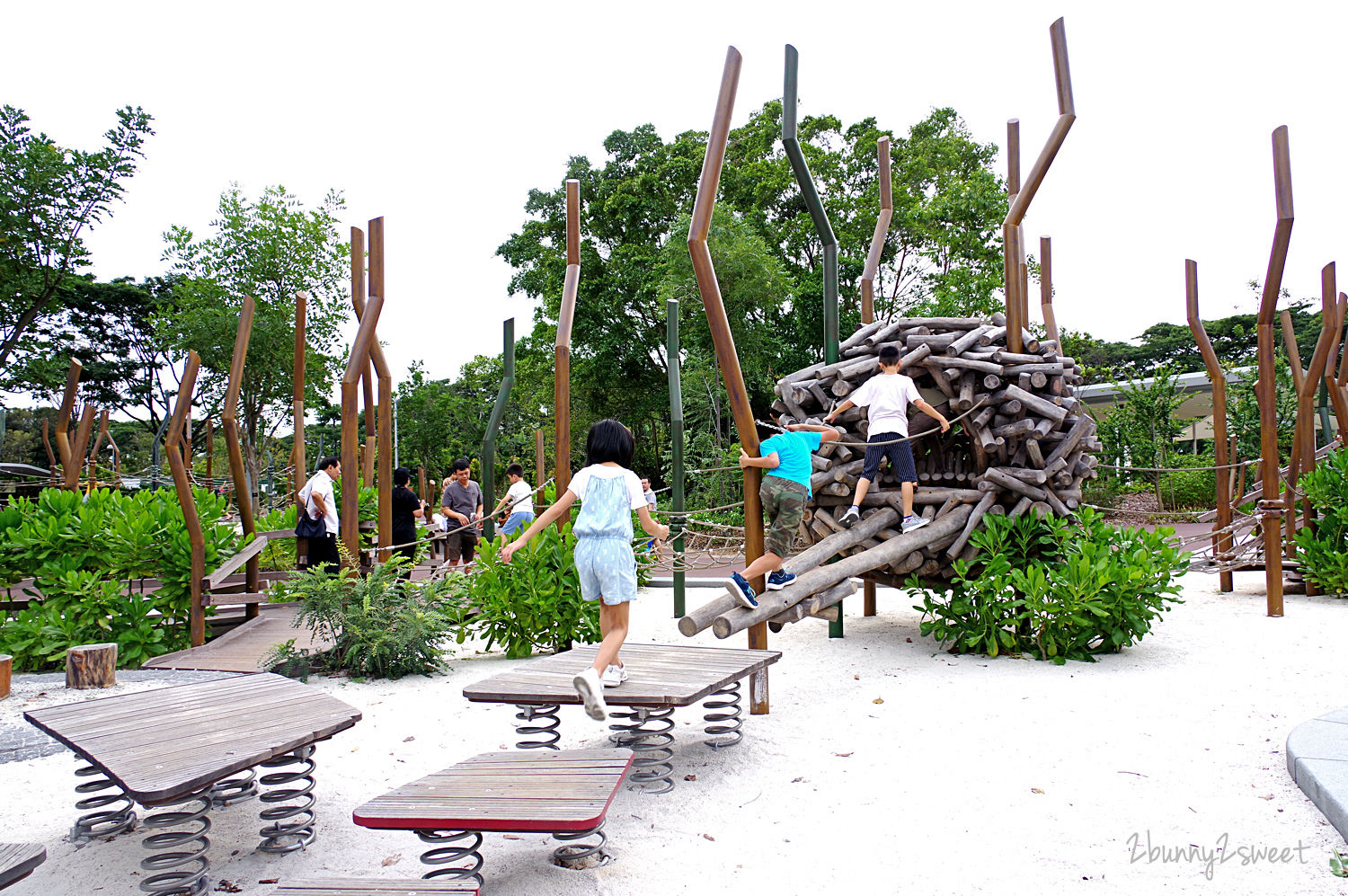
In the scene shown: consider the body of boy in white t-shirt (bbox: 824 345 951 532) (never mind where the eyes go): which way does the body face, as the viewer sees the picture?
away from the camera

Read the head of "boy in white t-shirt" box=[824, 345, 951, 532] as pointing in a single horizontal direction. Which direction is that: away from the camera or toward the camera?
away from the camera

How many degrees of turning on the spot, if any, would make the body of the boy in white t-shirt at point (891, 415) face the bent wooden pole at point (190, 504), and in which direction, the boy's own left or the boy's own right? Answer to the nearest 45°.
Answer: approximately 90° to the boy's own left

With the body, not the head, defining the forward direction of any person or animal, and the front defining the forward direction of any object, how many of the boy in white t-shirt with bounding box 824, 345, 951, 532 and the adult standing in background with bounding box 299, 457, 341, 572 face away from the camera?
1

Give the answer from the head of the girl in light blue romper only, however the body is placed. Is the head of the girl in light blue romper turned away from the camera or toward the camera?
away from the camera

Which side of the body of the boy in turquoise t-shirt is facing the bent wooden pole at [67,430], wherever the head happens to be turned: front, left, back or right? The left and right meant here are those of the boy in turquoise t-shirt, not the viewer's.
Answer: left

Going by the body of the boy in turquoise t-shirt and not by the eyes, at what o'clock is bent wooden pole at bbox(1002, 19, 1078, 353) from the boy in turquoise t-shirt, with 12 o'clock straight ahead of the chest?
The bent wooden pole is roughly at 12 o'clock from the boy in turquoise t-shirt.

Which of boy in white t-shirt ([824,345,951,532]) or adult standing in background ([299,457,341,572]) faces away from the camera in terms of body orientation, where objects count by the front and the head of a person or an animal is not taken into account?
the boy in white t-shirt

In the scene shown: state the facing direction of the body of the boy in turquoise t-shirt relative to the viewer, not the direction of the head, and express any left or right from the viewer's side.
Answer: facing away from the viewer and to the right of the viewer

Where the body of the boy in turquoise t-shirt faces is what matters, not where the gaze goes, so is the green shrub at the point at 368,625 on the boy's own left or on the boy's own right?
on the boy's own left

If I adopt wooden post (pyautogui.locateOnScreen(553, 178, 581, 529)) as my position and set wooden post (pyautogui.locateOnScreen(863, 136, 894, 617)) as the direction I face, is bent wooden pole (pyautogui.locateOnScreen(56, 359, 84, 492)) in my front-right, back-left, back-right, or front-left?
back-left

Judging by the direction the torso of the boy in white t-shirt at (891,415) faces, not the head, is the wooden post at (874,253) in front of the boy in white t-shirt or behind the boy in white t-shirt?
in front
